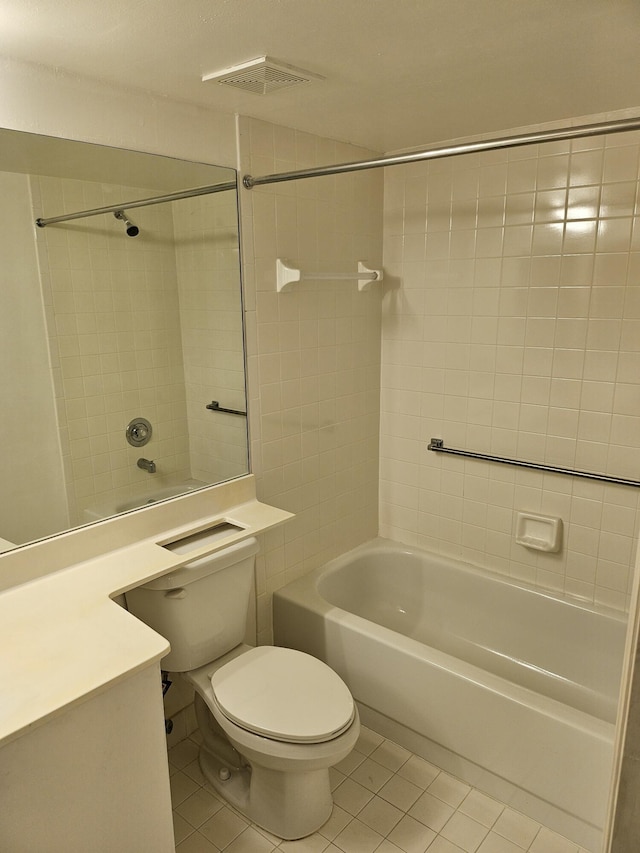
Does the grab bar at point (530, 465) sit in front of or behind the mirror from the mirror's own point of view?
in front

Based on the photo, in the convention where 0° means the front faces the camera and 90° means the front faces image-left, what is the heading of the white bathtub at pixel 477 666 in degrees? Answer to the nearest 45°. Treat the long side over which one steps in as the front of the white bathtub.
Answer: approximately 45°

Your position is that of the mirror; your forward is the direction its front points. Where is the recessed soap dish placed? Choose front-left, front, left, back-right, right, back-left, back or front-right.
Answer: front-left
